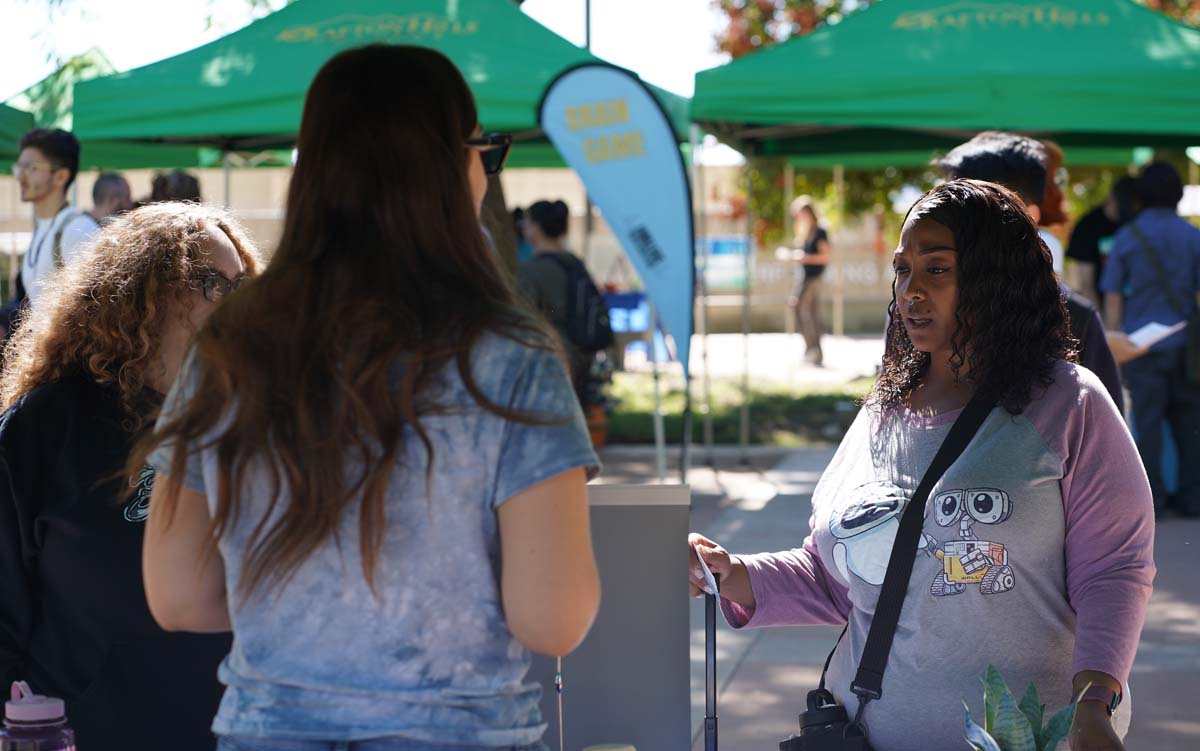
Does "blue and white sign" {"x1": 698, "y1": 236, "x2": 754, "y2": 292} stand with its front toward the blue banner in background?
yes

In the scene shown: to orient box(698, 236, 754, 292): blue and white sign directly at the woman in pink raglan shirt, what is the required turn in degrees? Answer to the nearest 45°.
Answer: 0° — it already faces them

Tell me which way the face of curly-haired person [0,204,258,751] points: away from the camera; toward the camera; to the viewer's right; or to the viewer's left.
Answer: to the viewer's right

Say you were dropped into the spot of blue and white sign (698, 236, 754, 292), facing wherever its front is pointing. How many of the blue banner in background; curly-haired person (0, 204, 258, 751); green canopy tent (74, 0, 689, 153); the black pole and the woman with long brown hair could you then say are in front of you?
5

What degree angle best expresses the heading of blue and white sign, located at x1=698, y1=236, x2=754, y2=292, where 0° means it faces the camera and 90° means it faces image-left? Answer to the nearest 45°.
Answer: approximately 0°

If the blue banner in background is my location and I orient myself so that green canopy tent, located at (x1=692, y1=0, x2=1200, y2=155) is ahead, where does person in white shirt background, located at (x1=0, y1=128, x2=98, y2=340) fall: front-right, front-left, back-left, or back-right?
back-right

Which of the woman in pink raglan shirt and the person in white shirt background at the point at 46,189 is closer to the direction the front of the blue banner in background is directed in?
the woman in pink raglan shirt

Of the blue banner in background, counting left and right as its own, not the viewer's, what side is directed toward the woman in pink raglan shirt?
front

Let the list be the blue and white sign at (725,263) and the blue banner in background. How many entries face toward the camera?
2
